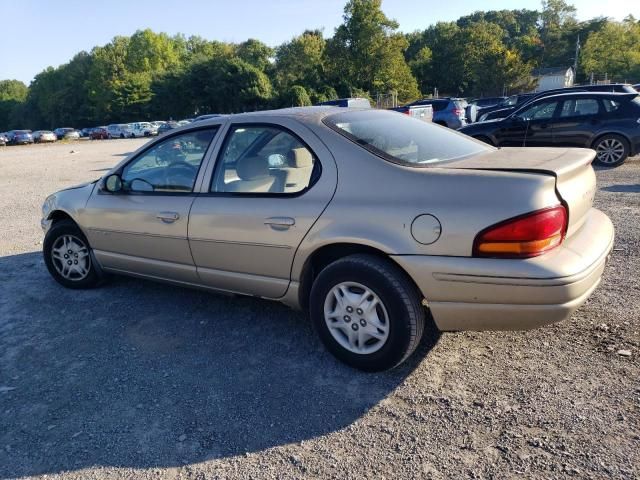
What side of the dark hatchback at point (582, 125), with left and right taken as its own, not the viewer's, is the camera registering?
left

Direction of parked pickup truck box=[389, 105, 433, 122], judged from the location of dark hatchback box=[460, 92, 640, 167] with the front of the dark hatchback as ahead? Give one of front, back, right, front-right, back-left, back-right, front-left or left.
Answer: front-right

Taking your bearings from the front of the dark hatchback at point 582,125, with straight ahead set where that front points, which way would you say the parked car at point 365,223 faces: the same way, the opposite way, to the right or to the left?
the same way

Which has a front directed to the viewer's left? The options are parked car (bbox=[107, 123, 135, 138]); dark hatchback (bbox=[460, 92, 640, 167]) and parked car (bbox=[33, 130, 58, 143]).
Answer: the dark hatchback

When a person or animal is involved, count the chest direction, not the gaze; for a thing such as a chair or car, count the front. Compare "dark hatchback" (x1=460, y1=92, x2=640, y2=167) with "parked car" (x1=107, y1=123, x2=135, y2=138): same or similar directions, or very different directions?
very different directions

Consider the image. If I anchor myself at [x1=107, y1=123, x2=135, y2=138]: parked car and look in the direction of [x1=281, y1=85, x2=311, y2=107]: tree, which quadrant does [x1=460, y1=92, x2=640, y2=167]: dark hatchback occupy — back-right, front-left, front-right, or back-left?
front-right

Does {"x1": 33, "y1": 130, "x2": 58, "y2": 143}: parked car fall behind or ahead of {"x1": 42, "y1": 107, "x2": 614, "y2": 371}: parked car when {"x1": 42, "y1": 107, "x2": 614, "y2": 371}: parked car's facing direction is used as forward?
ahead

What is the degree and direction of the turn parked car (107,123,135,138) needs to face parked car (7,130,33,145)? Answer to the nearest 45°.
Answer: approximately 135° to its right

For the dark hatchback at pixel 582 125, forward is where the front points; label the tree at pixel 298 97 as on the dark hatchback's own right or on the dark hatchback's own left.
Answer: on the dark hatchback's own right

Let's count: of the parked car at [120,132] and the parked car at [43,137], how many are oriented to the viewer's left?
0

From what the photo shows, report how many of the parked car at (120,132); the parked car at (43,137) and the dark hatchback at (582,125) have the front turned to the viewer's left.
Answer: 1

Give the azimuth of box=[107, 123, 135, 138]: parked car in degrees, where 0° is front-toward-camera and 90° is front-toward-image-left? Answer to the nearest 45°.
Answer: approximately 315°

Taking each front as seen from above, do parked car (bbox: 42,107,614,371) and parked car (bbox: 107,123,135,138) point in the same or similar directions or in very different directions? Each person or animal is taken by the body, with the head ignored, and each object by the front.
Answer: very different directions
